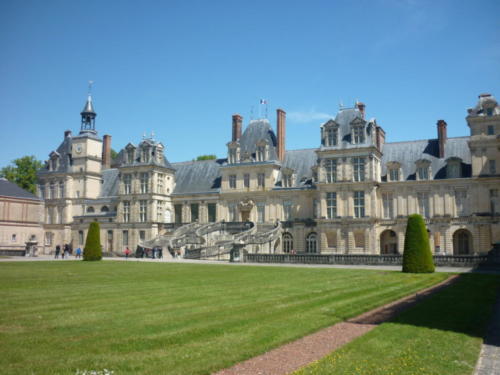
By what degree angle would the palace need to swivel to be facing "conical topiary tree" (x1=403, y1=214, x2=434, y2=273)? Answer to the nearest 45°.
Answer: approximately 45° to its left

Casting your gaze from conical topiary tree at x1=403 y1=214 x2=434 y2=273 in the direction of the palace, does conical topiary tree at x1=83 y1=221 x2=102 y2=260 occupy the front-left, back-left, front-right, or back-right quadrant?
front-left

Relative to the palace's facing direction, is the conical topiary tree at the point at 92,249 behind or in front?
in front

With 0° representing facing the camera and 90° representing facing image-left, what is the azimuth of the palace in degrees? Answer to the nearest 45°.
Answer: approximately 45°
